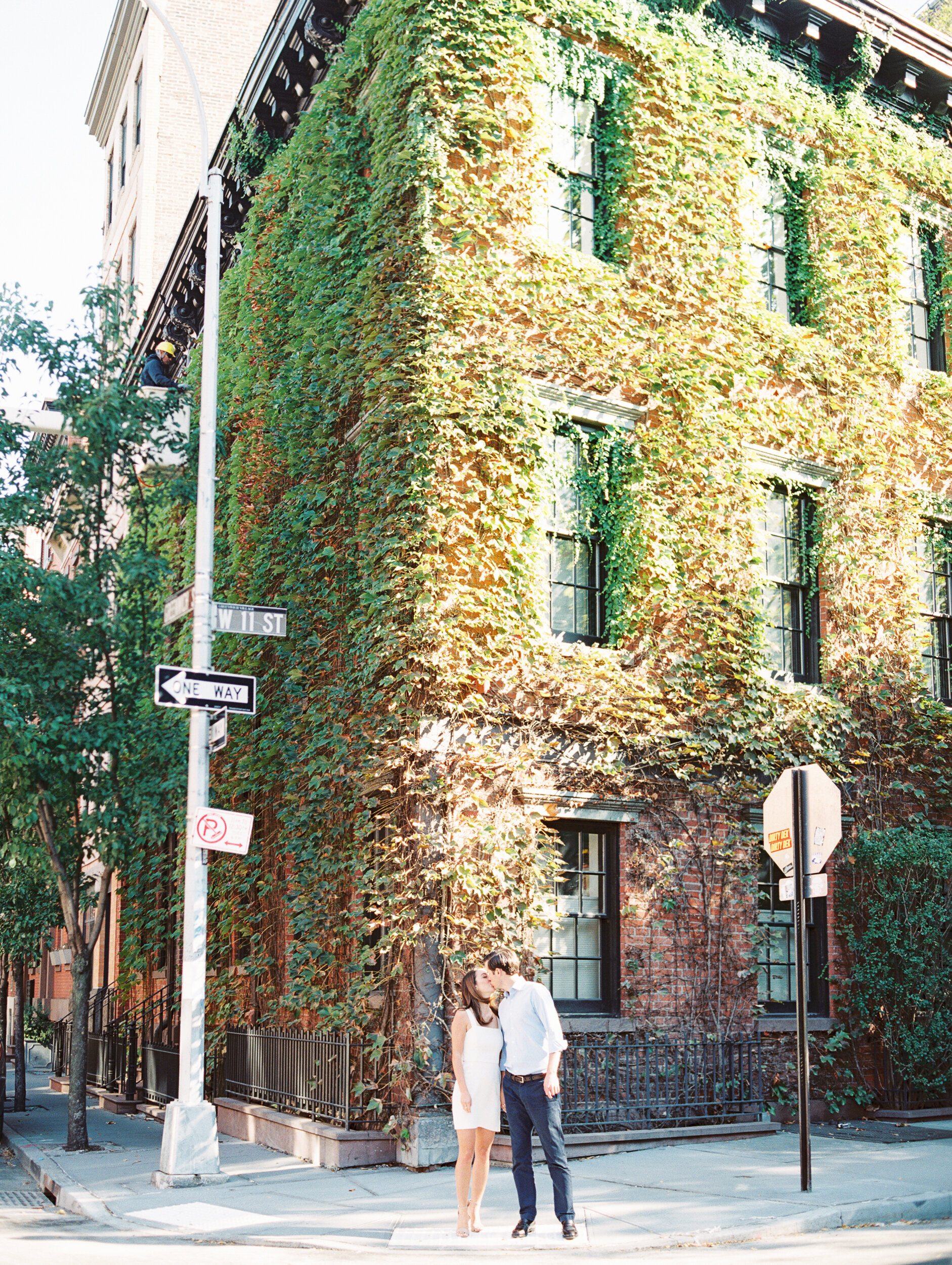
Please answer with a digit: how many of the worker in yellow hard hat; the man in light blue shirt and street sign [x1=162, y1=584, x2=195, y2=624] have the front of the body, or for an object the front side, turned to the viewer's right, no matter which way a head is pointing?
1

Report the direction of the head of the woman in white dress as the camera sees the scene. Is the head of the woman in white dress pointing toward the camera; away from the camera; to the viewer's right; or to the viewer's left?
to the viewer's right

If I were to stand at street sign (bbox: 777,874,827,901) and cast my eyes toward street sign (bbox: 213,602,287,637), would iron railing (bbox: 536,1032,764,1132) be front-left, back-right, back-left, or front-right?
front-right

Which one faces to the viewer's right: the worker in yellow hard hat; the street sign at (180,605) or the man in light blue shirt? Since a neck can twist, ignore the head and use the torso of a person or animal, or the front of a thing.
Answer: the worker in yellow hard hat

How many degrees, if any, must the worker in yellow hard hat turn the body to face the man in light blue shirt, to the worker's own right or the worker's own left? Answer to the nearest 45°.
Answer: approximately 90° to the worker's own right

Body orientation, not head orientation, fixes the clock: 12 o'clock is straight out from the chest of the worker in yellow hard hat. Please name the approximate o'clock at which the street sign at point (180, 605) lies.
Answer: The street sign is roughly at 3 o'clock from the worker in yellow hard hat.

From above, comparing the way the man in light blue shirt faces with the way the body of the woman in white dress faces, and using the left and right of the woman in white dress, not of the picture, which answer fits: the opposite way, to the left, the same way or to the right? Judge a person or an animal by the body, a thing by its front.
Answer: to the right

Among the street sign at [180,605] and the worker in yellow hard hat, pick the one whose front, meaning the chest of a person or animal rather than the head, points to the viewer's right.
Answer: the worker in yellow hard hat

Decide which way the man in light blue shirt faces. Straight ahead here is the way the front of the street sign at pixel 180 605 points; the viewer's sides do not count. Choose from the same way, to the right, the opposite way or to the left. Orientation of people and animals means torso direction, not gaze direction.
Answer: the same way

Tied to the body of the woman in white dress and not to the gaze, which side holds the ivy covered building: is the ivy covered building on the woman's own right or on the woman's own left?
on the woman's own left

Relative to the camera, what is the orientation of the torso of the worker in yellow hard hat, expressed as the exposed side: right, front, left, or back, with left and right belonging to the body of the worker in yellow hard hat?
right

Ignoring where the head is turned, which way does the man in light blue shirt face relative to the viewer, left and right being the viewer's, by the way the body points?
facing the viewer and to the left of the viewer

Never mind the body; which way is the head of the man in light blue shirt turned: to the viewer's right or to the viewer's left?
to the viewer's left

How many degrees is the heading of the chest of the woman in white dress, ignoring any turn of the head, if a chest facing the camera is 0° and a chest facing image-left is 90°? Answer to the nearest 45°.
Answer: approximately 315°

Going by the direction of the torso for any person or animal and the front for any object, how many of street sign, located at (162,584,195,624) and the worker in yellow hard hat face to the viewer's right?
1

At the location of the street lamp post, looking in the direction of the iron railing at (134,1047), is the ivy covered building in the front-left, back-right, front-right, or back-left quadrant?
front-right
